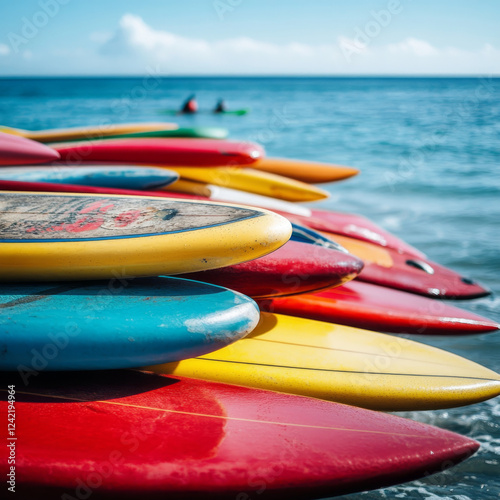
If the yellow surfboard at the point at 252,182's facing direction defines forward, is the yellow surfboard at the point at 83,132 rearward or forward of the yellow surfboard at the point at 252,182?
rearward

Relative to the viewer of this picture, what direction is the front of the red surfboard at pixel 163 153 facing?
facing to the right of the viewer

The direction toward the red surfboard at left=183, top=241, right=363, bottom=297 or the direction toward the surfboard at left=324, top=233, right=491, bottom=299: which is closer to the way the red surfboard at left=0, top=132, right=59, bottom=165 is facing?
the surfboard

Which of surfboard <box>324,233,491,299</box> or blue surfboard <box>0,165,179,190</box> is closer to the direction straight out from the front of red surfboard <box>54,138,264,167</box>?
the surfboard

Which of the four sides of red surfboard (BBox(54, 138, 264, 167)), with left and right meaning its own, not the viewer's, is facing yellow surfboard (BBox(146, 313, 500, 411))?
right

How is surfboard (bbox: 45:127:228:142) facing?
to the viewer's right

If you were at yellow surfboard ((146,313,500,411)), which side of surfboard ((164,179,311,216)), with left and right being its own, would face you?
right

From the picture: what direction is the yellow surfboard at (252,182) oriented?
to the viewer's right

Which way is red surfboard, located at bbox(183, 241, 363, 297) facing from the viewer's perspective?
to the viewer's right

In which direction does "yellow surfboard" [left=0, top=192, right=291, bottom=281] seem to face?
to the viewer's right

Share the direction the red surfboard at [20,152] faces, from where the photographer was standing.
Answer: facing to the right of the viewer

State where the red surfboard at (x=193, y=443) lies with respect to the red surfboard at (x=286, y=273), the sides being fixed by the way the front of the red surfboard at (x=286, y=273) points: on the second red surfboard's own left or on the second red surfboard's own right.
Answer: on the second red surfboard's own right

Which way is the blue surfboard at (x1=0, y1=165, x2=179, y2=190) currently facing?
to the viewer's right

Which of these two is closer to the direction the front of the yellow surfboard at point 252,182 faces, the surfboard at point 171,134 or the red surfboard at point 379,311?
the red surfboard

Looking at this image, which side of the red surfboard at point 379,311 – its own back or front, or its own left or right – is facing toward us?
right

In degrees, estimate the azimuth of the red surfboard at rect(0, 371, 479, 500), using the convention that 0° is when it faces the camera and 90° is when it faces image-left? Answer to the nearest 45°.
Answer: approximately 270°

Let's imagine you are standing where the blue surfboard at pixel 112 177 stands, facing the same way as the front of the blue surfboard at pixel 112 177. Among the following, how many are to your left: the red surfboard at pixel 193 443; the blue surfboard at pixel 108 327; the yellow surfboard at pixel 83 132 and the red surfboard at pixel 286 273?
1
